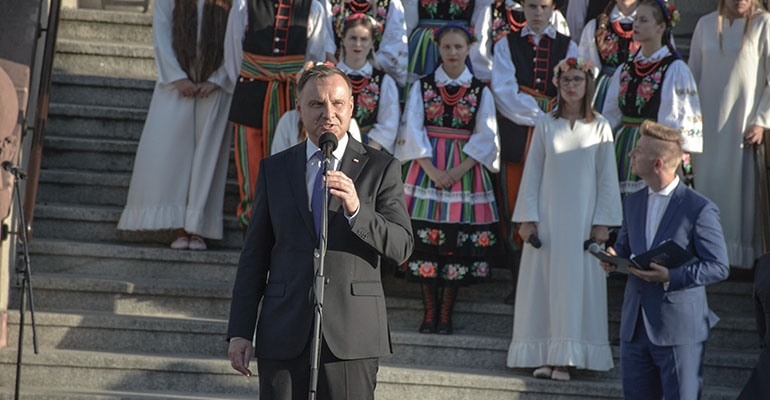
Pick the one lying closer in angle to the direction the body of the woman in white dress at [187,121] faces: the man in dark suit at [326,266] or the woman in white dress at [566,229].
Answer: the man in dark suit

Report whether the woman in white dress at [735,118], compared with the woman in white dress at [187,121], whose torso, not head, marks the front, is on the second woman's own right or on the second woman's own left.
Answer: on the second woman's own left

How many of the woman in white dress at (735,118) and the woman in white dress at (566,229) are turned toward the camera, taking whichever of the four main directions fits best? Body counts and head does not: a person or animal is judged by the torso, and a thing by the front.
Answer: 2

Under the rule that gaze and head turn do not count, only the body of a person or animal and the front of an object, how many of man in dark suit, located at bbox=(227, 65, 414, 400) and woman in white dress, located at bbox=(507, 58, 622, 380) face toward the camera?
2

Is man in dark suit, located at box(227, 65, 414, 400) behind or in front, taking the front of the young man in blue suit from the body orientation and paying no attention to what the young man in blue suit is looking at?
in front

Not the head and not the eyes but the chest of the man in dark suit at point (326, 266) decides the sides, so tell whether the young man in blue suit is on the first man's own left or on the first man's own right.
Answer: on the first man's own left
